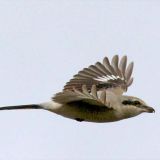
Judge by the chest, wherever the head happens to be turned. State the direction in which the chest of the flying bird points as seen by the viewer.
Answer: to the viewer's right
